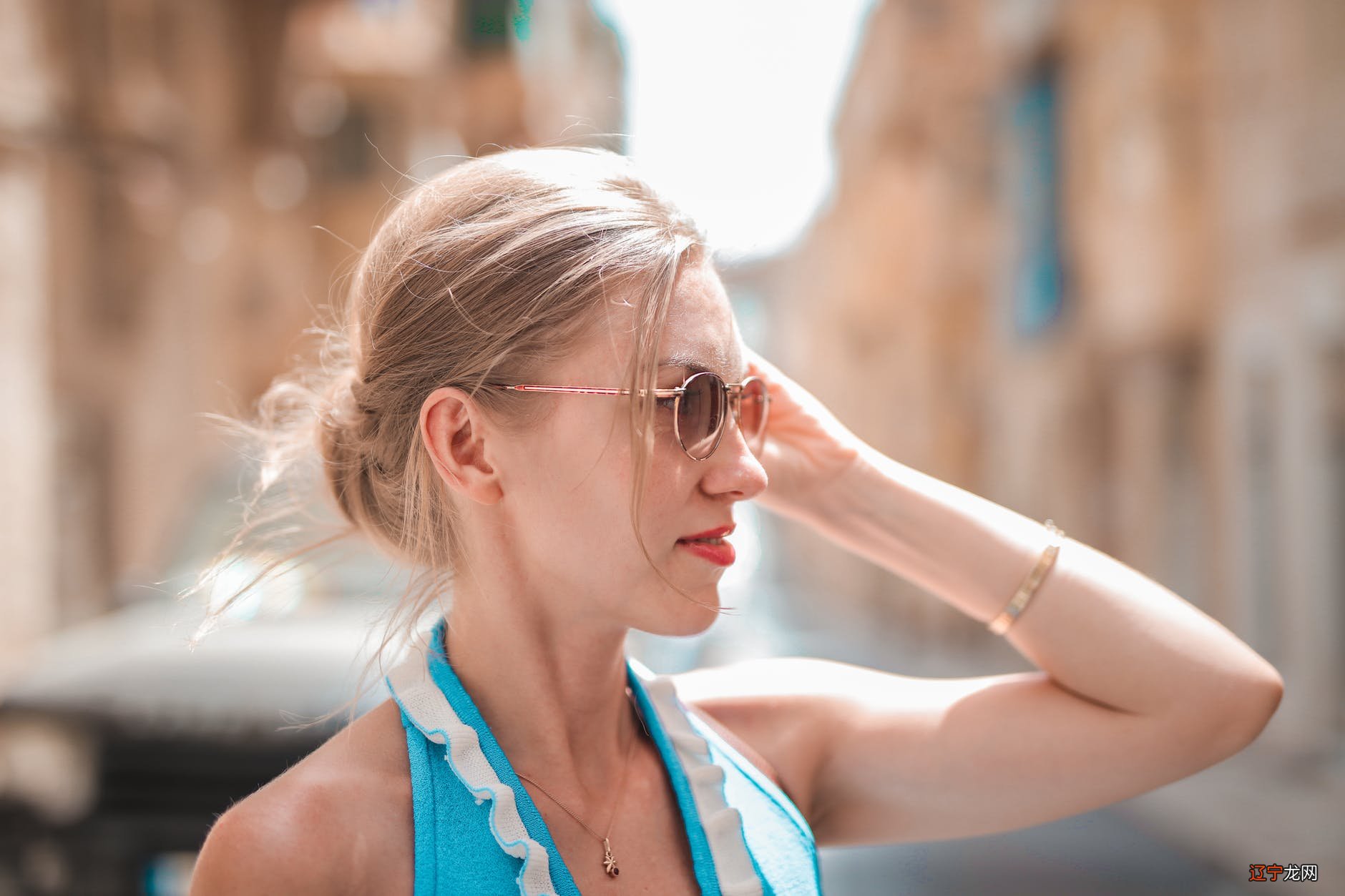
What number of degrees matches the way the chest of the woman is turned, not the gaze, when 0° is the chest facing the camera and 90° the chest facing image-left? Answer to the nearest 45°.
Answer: approximately 315°

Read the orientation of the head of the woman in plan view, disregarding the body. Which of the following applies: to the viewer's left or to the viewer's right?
to the viewer's right

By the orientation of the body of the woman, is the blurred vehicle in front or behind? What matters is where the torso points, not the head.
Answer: behind
